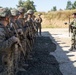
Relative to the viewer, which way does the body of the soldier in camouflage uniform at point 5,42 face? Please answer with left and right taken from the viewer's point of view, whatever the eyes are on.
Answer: facing to the right of the viewer
